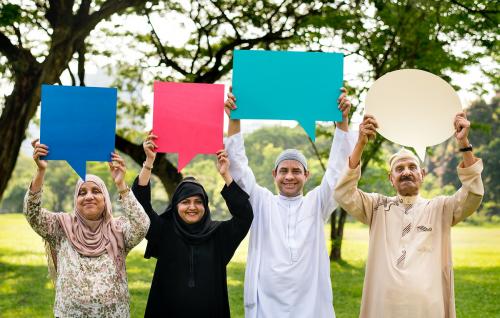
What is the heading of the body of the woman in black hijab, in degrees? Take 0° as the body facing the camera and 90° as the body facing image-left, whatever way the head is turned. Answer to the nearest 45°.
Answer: approximately 0°

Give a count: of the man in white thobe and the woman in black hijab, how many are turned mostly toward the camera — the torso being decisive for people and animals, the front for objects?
2

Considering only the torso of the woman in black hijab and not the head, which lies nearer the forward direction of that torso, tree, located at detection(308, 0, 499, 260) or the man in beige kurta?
the man in beige kurta

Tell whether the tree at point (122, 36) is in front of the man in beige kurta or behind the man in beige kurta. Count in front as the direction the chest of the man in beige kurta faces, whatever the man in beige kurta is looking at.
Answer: behind

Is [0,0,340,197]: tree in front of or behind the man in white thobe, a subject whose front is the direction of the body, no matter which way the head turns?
behind

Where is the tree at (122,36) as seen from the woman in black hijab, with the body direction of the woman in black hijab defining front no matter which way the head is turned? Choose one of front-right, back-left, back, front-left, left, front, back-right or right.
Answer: back

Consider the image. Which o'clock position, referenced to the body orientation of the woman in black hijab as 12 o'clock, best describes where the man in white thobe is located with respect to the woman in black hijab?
The man in white thobe is roughly at 9 o'clock from the woman in black hijab.

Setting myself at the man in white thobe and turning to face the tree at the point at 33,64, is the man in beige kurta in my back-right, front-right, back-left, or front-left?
back-right

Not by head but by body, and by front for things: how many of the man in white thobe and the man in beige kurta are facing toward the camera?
2

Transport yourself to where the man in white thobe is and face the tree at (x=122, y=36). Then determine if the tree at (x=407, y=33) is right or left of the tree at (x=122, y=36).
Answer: right

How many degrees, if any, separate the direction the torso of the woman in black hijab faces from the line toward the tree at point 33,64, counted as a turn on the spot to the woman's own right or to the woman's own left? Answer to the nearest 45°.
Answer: approximately 135° to the woman's own right
